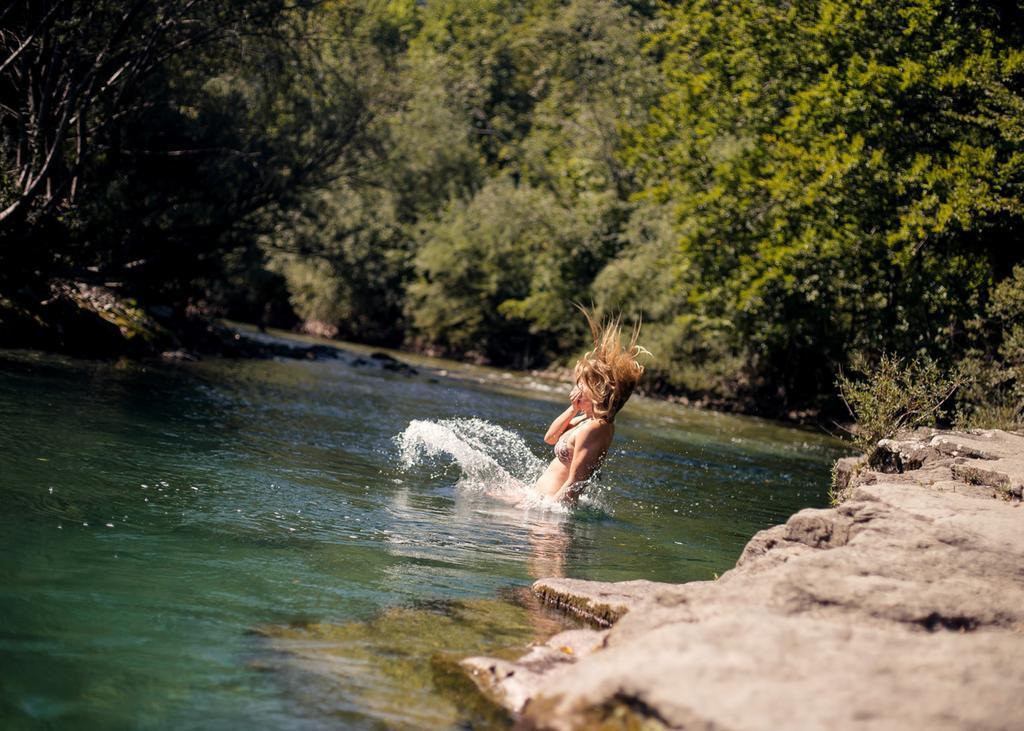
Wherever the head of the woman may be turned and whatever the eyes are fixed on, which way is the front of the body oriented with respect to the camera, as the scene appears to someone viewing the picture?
to the viewer's left

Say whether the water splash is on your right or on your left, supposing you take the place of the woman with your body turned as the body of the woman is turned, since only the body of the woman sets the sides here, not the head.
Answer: on your right
